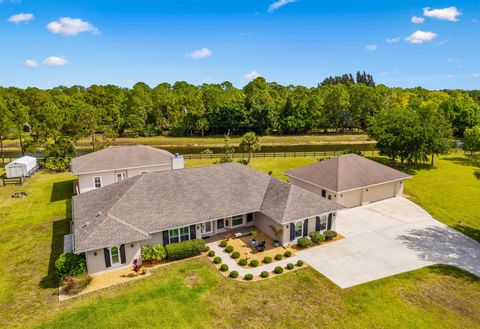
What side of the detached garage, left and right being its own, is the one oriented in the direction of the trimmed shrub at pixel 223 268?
right

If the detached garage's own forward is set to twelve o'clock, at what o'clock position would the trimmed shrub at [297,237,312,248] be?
The trimmed shrub is roughly at 2 o'clock from the detached garage.

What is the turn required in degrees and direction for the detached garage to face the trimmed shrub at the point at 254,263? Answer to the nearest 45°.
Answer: approximately 45° to its right

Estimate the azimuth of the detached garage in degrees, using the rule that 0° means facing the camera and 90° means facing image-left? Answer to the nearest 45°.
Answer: approximately 315°

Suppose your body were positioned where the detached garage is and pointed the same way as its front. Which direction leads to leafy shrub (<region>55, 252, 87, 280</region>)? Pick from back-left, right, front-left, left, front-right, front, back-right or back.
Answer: right

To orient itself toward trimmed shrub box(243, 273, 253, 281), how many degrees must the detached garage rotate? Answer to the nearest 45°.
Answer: approximately 45° to its right

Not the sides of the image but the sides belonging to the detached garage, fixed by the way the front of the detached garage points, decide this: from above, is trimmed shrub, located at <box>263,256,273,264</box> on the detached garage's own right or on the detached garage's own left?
on the detached garage's own right

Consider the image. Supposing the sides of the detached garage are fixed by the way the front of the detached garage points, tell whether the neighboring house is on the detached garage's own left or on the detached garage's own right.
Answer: on the detached garage's own right

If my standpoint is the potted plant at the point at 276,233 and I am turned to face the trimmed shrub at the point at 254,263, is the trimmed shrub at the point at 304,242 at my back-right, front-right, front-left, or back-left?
back-left

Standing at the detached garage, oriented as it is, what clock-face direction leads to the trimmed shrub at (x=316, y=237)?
The trimmed shrub is roughly at 2 o'clock from the detached garage.

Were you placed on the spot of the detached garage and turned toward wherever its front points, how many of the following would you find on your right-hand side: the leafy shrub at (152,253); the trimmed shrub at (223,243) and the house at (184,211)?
3

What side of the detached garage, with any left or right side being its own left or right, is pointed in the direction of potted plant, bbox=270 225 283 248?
right

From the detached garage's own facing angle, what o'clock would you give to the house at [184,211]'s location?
The house is roughly at 3 o'clock from the detached garage.

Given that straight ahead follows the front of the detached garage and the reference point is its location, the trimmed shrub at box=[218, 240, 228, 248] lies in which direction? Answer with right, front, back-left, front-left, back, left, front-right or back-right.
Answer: right

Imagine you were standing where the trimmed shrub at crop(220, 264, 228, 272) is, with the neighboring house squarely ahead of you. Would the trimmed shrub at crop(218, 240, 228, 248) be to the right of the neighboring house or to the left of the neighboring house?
right
